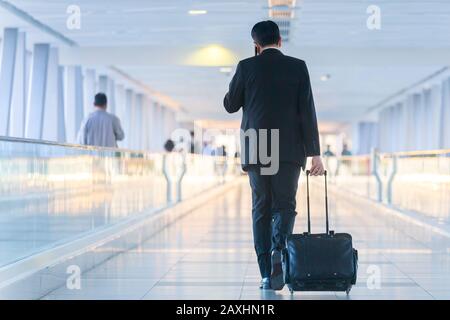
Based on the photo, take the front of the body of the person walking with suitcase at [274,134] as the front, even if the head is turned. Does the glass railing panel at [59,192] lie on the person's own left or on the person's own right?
on the person's own left

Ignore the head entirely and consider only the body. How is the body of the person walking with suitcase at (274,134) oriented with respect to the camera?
away from the camera

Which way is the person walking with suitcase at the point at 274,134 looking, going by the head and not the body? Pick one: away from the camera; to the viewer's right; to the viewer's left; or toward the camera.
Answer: away from the camera

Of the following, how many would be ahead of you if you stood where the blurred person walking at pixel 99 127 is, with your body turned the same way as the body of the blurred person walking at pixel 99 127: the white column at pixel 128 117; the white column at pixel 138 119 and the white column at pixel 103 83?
3

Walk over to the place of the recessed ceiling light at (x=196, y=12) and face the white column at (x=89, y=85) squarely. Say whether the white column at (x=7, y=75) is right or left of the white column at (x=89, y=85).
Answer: left

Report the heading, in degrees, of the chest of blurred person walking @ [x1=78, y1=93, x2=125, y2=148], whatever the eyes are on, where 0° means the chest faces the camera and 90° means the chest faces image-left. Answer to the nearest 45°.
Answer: approximately 180°

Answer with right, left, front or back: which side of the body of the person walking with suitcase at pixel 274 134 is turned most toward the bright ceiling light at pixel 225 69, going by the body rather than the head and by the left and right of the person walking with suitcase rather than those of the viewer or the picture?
front

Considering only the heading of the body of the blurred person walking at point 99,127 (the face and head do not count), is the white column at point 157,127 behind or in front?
in front

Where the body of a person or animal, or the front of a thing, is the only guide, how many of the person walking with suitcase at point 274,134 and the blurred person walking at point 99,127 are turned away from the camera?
2

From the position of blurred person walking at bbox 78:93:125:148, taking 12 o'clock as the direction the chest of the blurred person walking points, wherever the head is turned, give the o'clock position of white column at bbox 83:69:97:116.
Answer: The white column is roughly at 12 o'clock from the blurred person walking.
